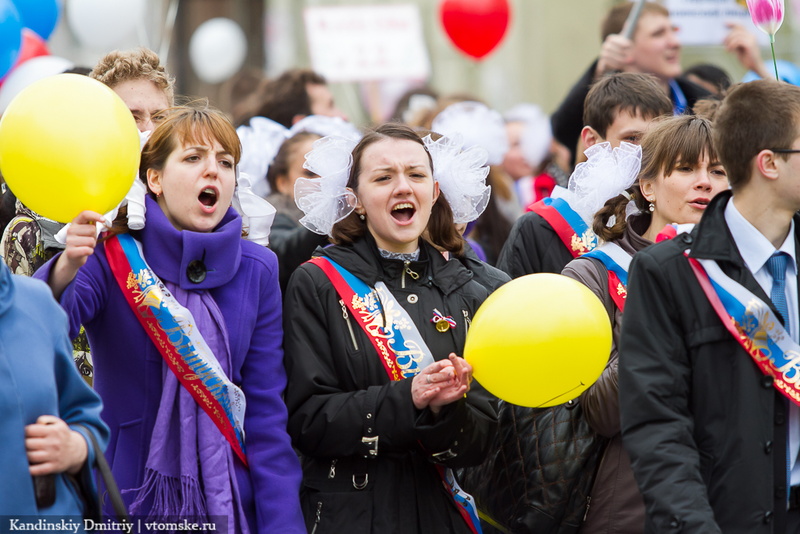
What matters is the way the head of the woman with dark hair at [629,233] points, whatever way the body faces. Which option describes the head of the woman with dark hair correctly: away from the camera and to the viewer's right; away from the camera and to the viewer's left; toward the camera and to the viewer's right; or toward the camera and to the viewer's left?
toward the camera and to the viewer's right

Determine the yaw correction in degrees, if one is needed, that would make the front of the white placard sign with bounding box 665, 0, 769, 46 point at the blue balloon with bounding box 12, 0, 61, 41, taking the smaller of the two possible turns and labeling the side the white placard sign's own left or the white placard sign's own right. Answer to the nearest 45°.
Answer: approximately 90° to the white placard sign's own right

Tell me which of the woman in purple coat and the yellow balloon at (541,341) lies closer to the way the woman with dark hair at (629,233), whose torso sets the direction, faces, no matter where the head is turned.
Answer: the yellow balloon

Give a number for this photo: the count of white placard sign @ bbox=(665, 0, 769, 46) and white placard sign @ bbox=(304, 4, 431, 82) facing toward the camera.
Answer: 2

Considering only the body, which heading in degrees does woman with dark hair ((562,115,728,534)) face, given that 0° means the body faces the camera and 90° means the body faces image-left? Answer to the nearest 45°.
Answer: approximately 315°

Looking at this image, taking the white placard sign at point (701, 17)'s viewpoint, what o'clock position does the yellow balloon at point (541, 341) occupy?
The yellow balloon is roughly at 12 o'clock from the white placard sign.

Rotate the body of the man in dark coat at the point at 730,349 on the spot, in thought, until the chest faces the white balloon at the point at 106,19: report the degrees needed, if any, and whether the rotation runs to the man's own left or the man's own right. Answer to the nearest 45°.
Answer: approximately 180°

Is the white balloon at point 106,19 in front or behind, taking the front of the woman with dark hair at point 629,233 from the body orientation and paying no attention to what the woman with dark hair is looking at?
behind

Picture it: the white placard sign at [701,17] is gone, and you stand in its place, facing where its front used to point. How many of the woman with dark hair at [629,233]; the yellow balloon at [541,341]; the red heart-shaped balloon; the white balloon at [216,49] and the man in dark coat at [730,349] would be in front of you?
3
